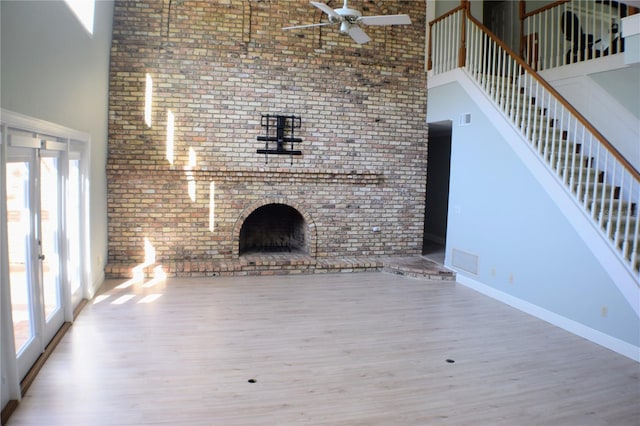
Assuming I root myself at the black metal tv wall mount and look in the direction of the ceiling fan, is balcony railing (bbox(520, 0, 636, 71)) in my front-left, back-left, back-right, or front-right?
front-left

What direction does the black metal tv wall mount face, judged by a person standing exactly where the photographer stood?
facing the viewer

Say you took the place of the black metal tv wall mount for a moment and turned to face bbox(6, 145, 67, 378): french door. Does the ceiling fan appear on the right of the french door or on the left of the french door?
left

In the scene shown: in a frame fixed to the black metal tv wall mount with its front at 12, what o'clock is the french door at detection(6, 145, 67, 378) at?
The french door is roughly at 1 o'clock from the black metal tv wall mount.

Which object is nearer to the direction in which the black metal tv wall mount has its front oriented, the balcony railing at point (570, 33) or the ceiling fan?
the ceiling fan

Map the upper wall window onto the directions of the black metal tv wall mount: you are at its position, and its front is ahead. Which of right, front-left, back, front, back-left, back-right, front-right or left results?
front-right

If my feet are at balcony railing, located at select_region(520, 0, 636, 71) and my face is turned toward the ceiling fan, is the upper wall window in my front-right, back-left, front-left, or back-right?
front-right

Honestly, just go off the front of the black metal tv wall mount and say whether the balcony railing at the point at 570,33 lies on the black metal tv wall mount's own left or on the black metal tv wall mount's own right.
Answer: on the black metal tv wall mount's own left

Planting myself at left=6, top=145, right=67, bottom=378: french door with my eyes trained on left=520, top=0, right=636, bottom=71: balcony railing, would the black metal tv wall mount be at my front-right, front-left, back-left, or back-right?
front-left

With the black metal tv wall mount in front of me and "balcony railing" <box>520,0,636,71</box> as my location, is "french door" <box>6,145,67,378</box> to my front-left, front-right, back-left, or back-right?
front-left

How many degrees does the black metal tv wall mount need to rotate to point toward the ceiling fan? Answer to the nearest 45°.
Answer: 0° — it already faces it

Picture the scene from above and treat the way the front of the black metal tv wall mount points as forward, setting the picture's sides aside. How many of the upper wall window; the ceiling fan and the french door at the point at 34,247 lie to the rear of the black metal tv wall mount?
0

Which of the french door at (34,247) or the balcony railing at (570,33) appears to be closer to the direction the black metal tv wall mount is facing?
the french door

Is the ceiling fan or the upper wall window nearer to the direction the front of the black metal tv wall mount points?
the ceiling fan

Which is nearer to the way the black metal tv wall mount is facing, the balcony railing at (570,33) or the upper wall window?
the upper wall window
